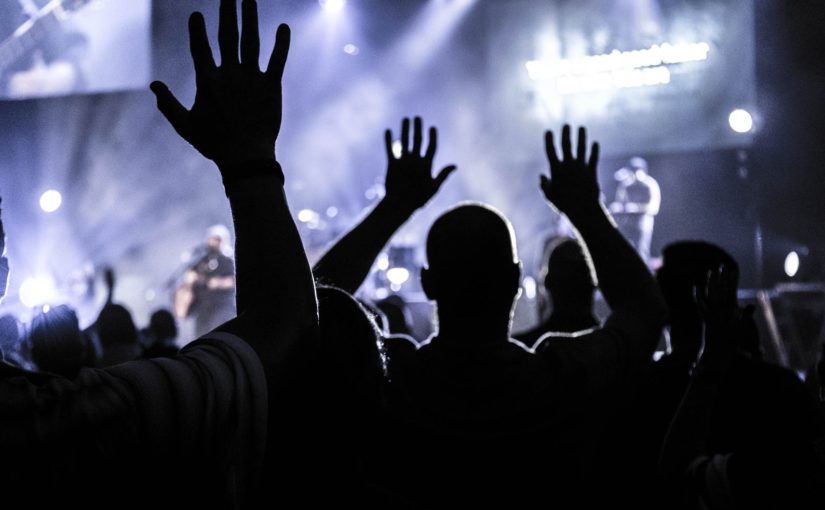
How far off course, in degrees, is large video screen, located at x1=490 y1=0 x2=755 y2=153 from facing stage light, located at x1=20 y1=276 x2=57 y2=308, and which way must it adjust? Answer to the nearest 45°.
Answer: approximately 45° to its right

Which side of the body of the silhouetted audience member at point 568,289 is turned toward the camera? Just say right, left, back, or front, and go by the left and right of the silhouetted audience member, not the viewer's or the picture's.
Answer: back

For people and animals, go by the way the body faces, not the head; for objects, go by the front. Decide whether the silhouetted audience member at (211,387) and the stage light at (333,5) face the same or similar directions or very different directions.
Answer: very different directions

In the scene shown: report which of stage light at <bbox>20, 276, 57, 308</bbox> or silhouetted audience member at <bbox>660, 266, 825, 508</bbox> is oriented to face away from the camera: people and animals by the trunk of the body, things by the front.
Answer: the silhouetted audience member

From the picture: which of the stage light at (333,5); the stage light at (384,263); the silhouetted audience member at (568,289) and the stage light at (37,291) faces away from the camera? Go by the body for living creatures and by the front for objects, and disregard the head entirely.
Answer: the silhouetted audience member

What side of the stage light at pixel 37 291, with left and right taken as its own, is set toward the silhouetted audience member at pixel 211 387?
front

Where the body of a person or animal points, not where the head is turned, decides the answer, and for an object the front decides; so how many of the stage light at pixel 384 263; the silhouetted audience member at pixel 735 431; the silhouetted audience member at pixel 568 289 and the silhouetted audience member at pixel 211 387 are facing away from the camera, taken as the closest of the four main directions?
3

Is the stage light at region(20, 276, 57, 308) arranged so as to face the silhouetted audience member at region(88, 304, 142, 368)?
yes

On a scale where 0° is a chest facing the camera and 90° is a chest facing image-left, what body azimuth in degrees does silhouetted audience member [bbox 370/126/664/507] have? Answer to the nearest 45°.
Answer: approximately 180°

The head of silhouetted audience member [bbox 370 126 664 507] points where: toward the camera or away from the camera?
away from the camera

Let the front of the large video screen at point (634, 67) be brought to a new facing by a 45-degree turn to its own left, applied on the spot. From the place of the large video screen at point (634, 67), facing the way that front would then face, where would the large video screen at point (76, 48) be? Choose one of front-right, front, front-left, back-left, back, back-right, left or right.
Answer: right

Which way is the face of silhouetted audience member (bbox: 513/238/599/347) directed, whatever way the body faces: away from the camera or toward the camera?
away from the camera

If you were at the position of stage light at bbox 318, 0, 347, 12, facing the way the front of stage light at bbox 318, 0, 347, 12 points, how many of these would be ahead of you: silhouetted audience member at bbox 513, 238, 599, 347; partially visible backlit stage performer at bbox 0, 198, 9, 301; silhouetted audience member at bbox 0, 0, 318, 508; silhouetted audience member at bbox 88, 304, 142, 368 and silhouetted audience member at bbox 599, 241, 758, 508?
5

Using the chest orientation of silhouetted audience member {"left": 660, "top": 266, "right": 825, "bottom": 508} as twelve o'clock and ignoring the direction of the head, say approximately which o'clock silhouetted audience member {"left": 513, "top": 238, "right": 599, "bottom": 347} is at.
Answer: silhouetted audience member {"left": 513, "top": 238, "right": 599, "bottom": 347} is roughly at 11 o'clock from silhouetted audience member {"left": 660, "top": 266, "right": 825, "bottom": 508}.
